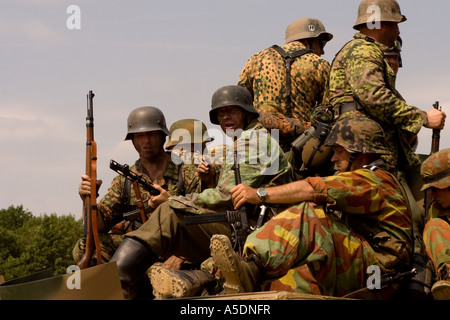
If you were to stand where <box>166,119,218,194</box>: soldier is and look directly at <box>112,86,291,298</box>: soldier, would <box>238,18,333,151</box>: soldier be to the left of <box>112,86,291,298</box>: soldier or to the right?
left

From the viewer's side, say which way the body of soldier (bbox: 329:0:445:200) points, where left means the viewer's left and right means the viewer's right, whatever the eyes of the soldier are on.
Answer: facing away from the viewer and to the right of the viewer

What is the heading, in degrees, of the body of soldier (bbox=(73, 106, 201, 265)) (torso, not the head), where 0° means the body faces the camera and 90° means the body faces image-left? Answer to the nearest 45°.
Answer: approximately 0°

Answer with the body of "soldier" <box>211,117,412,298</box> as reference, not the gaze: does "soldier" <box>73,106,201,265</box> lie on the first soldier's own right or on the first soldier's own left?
on the first soldier's own right

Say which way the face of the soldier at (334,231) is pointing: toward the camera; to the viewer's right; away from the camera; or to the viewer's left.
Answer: to the viewer's left

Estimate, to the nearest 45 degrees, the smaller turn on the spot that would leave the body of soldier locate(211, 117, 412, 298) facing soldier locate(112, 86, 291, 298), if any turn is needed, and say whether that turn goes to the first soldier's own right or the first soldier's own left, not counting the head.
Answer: approximately 45° to the first soldier's own right

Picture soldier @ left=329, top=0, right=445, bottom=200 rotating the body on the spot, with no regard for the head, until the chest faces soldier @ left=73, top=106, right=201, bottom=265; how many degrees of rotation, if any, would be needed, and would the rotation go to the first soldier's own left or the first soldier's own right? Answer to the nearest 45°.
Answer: approximately 135° to the first soldier's own left

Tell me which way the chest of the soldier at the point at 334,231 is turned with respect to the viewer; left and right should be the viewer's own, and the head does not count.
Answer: facing to the left of the viewer
